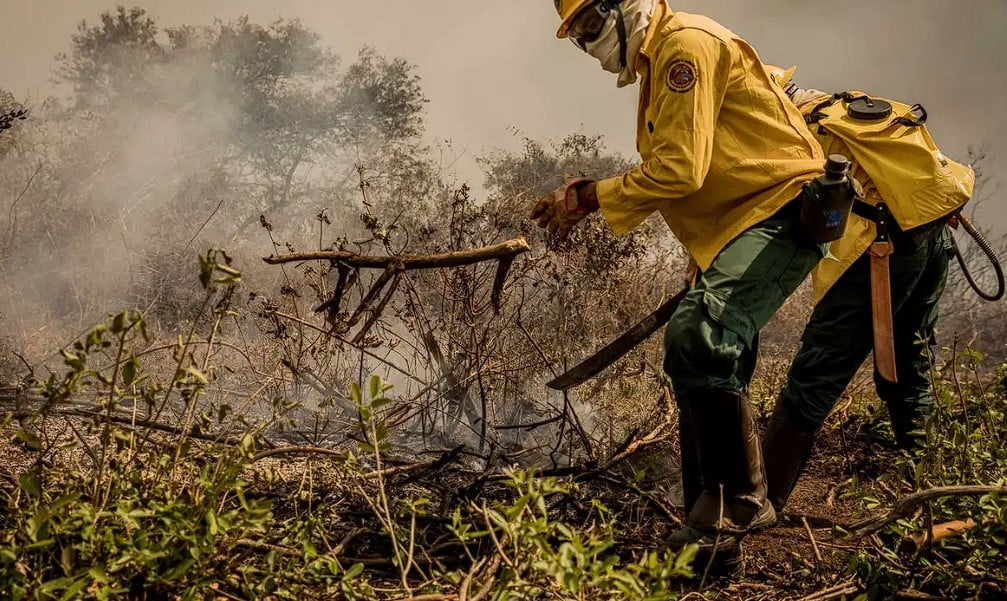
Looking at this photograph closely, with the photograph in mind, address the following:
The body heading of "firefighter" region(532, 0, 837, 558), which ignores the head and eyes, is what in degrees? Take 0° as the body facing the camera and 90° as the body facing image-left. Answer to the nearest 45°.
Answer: approximately 90°

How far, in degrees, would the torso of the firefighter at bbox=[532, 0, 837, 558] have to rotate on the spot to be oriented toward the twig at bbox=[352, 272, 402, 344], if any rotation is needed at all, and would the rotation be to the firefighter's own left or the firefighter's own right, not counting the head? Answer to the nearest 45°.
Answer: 0° — they already face it

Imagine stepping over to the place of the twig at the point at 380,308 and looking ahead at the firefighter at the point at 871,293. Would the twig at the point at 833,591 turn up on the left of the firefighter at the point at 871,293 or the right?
right

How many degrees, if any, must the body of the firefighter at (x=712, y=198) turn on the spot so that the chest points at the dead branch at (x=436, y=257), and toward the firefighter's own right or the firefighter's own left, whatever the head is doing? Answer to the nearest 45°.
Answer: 0° — they already face it
